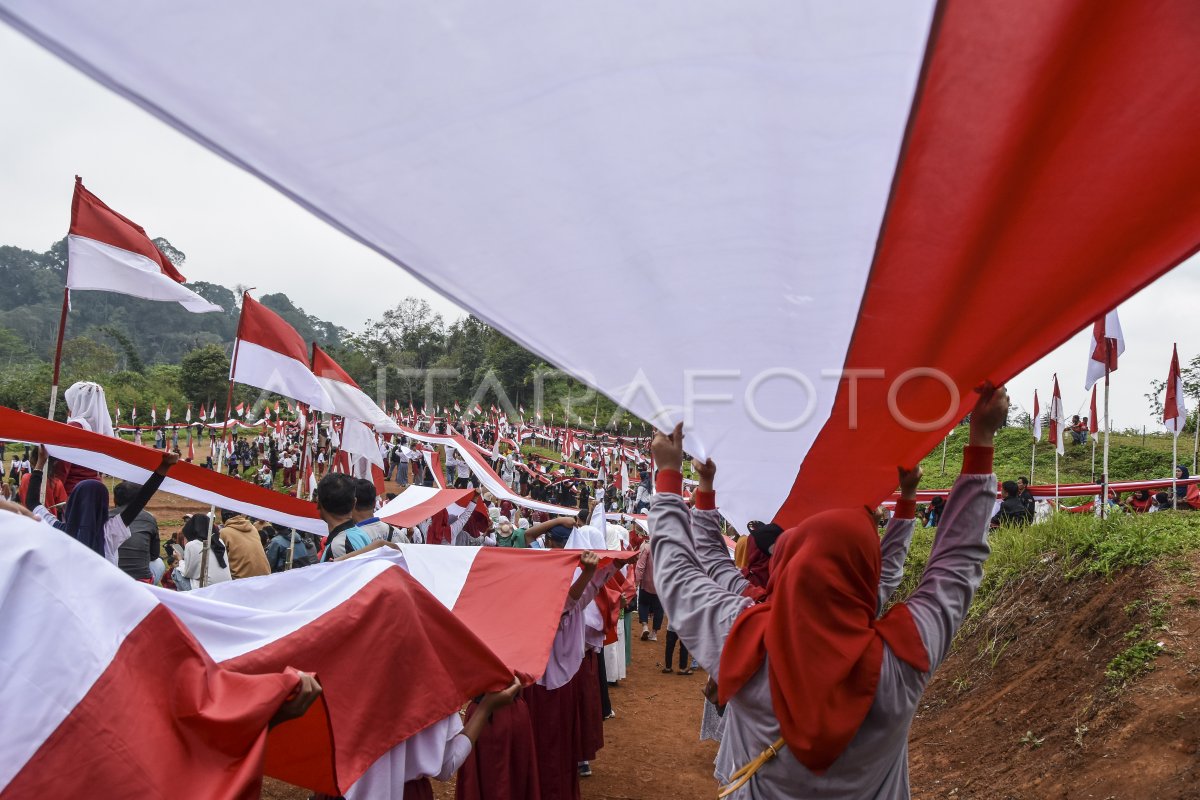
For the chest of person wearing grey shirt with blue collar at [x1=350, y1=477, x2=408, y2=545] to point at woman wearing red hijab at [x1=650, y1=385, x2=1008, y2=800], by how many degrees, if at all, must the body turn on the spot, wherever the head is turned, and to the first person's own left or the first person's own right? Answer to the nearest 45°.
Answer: approximately 180°

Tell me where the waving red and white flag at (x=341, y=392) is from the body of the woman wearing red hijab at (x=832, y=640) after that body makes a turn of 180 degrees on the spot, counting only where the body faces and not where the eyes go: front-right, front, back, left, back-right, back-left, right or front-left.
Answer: back-right

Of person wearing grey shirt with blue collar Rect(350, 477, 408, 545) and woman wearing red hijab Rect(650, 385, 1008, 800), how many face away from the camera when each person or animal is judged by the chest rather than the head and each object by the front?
2

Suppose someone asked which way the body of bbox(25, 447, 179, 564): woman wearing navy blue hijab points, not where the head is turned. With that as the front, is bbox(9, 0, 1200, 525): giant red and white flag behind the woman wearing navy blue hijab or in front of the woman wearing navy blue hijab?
behind

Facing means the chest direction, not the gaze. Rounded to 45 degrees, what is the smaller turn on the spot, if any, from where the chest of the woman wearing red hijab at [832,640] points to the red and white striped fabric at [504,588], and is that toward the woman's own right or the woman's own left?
approximately 45° to the woman's own left

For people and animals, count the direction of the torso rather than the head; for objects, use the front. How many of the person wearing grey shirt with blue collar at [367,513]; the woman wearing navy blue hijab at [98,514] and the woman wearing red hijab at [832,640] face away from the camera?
3

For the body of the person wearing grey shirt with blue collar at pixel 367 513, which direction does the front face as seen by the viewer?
away from the camera

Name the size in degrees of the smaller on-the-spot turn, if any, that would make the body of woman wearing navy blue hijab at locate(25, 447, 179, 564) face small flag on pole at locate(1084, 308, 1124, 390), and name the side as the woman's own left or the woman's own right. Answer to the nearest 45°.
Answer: approximately 90° to the woman's own right

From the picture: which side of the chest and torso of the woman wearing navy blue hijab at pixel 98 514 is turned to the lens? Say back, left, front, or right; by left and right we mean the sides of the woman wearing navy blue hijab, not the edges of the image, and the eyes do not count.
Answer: back

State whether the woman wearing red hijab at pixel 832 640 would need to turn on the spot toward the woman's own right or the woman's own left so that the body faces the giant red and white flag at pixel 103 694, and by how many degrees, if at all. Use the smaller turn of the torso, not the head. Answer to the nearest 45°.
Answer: approximately 135° to the woman's own left

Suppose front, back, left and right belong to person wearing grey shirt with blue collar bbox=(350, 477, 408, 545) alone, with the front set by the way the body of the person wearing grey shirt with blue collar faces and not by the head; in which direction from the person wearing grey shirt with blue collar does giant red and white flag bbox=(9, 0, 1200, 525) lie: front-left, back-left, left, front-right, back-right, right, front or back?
back

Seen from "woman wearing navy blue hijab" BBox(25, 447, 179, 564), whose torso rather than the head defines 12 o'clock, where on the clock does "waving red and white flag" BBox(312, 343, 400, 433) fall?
The waving red and white flag is roughly at 1 o'clock from the woman wearing navy blue hijab.

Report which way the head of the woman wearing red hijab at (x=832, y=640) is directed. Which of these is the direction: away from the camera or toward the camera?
away from the camera

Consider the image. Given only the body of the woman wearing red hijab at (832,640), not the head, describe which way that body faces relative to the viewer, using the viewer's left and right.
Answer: facing away from the viewer

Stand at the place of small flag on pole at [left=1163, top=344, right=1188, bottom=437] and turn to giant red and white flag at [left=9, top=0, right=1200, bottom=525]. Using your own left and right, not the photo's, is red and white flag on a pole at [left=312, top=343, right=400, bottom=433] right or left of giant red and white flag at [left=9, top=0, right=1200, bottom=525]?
right

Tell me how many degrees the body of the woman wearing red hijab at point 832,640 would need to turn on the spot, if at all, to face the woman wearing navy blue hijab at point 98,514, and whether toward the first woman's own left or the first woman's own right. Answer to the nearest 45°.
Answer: approximately 90° to the first woman's own left

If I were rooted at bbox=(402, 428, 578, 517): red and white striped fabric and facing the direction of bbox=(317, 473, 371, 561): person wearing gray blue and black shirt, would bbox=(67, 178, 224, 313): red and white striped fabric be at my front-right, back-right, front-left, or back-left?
front-right
